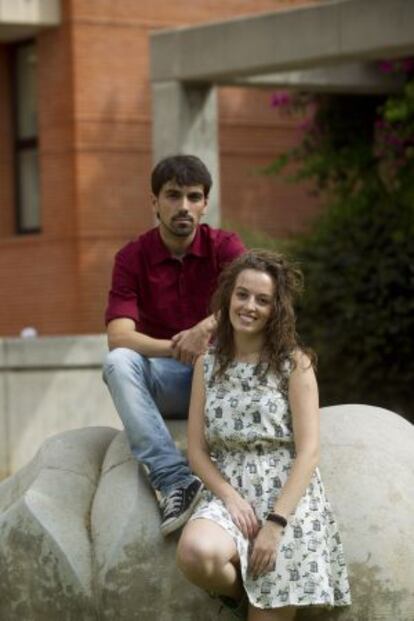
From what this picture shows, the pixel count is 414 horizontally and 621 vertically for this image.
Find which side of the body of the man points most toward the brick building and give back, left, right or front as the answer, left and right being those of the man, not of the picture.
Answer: back

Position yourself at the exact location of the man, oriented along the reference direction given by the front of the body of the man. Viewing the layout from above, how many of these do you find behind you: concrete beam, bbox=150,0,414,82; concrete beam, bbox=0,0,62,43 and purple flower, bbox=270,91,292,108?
3

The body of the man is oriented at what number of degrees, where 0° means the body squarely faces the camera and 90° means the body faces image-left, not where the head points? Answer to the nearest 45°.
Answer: approximately 0°

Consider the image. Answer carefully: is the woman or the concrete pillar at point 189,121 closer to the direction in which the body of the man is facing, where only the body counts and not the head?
the woman

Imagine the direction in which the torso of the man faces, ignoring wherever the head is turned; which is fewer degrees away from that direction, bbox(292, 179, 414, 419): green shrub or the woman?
the woman

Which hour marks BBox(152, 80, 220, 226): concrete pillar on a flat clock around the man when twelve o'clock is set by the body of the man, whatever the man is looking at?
The concrete pillar is roughly at 6 o'clock from the man.

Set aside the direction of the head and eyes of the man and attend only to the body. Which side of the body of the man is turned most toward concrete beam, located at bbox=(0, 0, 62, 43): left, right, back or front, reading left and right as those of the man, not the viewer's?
back

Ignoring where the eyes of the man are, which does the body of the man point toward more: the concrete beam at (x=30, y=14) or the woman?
the woman

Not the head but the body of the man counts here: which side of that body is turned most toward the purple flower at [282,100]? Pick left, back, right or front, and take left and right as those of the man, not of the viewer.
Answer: back

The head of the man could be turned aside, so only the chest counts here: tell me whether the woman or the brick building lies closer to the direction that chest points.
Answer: the woman
